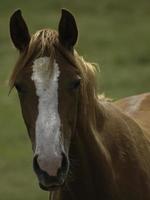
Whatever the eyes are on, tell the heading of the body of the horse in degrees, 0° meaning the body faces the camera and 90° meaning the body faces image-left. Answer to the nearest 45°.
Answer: approximately 45°
